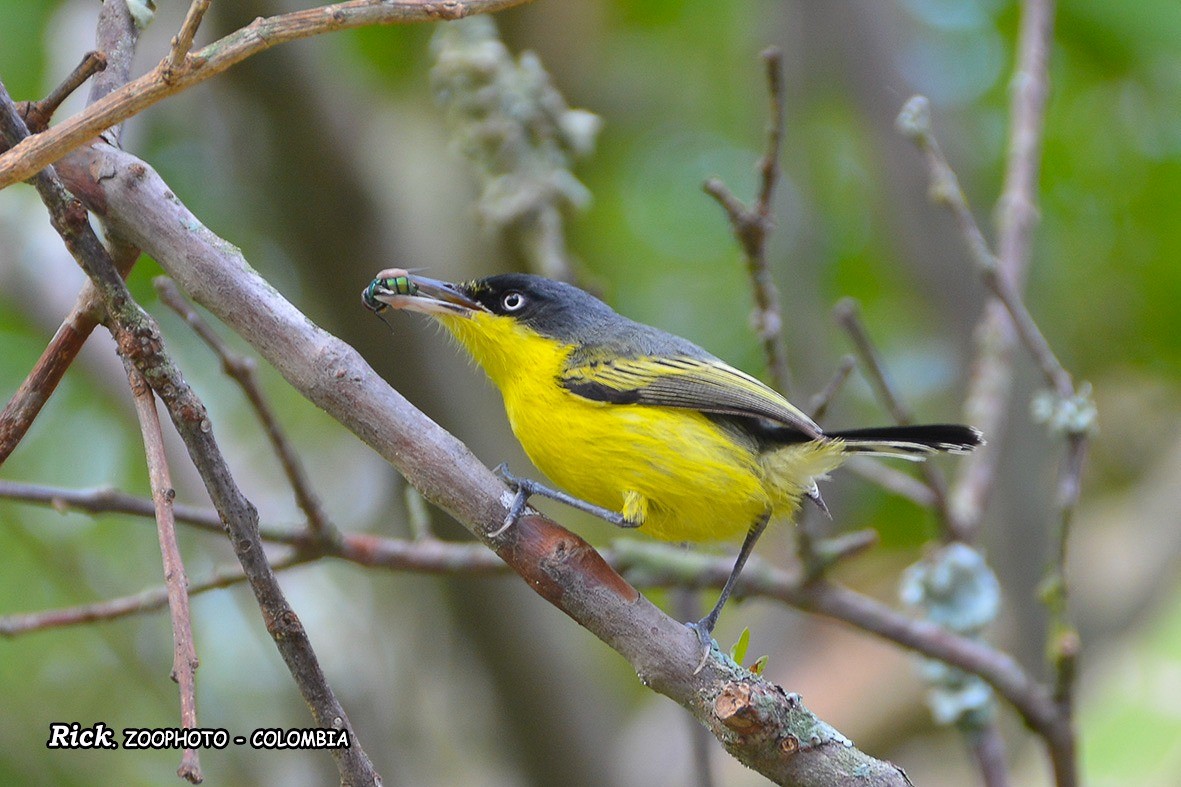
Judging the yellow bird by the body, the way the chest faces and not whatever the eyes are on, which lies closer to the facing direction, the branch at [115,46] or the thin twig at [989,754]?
the branch

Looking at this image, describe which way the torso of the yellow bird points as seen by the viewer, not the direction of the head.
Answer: to the viewer's left
